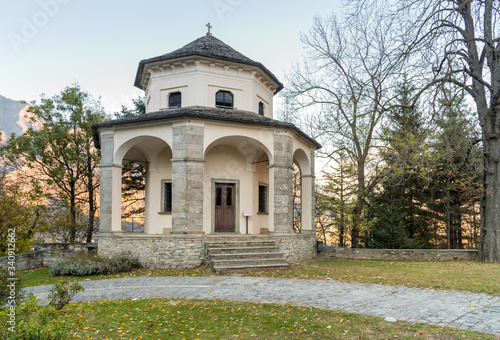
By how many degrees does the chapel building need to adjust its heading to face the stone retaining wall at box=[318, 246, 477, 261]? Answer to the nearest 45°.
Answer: approximately 90° to its left

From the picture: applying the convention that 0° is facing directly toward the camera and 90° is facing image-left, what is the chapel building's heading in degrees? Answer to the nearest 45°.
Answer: approximately 0°

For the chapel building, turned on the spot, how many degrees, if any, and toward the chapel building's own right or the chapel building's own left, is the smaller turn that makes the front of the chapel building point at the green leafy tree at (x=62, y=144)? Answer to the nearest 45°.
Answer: approximately 135° to the chapel building's own right

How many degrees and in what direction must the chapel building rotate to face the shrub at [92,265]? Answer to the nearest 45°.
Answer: approximately 45° to its right

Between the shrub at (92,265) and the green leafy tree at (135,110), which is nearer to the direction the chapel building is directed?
the shrub

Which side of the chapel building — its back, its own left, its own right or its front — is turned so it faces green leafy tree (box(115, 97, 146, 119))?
back

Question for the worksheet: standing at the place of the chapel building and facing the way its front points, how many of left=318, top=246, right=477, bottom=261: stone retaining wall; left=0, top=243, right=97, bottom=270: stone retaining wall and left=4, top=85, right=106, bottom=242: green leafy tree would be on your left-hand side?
1

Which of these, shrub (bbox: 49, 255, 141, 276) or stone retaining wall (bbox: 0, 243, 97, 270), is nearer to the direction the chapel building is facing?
the shrub

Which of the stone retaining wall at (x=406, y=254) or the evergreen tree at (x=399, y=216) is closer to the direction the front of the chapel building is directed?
the stone retaining wall

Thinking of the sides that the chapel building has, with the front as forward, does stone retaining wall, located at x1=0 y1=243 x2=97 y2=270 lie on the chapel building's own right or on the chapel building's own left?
on the chapel building's own right
